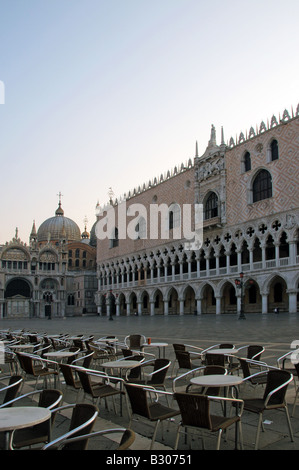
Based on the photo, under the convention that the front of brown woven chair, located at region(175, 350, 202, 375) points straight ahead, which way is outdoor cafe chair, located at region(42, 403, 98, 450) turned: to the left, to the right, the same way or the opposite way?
the opposite way

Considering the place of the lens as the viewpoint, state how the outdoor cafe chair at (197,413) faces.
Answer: facing away from the viewer and to the right of the viewer

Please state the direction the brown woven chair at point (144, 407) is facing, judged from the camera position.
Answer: facing away from the viewer and to the right of the viewer

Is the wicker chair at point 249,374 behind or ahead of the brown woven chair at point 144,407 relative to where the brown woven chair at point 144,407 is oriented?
ahead

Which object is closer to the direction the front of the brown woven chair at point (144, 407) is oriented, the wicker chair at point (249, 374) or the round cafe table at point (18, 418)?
the wicker chair

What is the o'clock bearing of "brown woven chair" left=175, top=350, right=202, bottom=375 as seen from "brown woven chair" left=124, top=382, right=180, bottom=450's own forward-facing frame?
"brown woven chair" left=175, top=350, right=202, bottom=375 is roughly at 11 o'clock from "brown woven chair" left=124, top=382, right=180, bottom=450.
